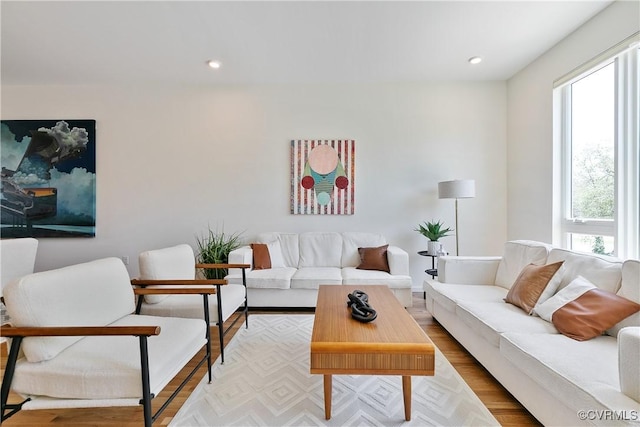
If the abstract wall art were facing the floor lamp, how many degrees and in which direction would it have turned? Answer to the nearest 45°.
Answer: approximately 90° to its left

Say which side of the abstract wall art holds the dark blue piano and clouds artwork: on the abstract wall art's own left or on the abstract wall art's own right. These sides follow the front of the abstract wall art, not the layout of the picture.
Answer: on the abstract wall art's own right

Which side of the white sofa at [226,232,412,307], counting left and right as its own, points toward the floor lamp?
left

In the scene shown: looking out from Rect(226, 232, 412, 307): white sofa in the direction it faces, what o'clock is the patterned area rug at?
The patterned area rug is roughly at 12 o'clock from the white sofa.

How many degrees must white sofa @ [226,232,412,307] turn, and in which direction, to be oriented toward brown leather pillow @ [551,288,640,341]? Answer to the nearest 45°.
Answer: approximately 45° to its left

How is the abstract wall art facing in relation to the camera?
toward the camera

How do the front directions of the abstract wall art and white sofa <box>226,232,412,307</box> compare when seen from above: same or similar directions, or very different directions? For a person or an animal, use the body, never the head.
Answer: same or similar directions

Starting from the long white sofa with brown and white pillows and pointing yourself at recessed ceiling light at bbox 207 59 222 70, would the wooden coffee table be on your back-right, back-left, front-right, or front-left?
front-left

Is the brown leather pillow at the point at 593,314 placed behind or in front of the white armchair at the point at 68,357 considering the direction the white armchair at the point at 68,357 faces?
in front

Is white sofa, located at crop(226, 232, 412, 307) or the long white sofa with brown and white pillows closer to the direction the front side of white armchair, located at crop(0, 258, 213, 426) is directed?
the long white sofa with brown and white pillows

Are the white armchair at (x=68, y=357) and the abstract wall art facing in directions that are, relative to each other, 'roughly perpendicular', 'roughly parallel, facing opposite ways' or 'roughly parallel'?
roughly perpendicular

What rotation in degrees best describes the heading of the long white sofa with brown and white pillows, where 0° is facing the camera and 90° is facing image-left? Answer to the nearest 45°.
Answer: approximately 45°

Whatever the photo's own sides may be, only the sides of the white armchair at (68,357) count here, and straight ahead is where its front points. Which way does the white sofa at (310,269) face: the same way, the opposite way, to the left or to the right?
to the right

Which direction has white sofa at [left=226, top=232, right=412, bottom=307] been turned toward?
toward the camera

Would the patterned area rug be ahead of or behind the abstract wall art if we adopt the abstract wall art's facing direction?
ahead
